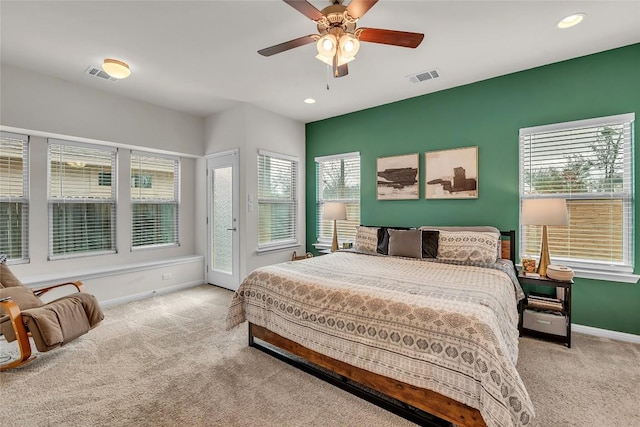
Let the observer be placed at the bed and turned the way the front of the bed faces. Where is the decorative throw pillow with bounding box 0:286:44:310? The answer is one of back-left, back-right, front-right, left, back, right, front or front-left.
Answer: front-right

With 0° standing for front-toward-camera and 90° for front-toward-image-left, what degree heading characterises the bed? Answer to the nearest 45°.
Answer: approximately 45°

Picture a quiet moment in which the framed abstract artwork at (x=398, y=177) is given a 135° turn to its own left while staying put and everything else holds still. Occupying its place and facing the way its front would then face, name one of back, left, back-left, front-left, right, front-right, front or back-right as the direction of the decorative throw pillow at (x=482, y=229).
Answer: front-right

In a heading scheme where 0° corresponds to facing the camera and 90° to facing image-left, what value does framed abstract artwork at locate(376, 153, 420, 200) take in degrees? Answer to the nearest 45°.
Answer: approximately 45°

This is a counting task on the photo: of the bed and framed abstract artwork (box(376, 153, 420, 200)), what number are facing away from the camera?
0

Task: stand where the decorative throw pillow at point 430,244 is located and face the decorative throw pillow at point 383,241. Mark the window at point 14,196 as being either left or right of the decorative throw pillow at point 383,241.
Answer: left

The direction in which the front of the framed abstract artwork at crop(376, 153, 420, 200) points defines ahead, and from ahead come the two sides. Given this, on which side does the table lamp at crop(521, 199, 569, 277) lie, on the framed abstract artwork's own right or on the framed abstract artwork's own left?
on the framed abstract artwork's own left

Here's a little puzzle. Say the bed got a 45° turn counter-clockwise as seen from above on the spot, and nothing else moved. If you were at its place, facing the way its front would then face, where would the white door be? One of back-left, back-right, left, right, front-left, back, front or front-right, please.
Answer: back-right

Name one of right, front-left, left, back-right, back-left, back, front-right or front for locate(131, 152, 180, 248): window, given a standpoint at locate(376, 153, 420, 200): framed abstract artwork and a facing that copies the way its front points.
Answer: front-right

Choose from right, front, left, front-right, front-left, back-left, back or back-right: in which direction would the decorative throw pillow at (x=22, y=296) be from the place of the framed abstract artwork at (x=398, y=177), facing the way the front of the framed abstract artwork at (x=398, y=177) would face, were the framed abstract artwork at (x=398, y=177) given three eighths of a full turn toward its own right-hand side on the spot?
back-left

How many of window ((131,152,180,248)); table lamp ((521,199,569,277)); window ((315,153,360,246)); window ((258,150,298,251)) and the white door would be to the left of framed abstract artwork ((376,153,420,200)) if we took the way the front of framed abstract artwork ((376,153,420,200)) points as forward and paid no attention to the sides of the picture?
1

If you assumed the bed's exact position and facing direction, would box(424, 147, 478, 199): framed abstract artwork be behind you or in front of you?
behind

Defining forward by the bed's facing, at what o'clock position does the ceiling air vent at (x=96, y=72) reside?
The ceiling air vent is roughly at 2 o'clock from the bed.

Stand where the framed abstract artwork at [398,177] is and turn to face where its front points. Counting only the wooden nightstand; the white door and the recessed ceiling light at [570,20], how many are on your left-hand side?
2

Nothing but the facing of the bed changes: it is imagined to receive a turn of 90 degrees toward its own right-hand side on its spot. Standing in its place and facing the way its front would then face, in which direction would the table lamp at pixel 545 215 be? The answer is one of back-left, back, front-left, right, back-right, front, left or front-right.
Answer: right
